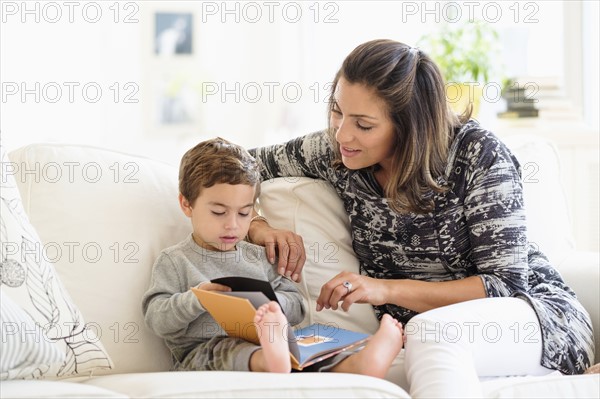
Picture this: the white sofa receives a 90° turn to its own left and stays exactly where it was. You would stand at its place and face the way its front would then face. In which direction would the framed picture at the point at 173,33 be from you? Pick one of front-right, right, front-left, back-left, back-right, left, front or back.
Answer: left

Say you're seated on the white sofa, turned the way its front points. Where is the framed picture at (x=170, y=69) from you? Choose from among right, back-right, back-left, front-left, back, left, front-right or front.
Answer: back

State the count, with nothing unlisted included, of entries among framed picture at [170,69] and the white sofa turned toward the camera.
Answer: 2

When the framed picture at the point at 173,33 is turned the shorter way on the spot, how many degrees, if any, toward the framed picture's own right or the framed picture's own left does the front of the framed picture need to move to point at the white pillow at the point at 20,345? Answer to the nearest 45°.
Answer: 0° — it already faces it

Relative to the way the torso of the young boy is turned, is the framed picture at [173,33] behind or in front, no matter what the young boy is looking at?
behind

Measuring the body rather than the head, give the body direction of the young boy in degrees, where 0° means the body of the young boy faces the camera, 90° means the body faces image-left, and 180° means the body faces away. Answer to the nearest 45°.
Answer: approximately 315°

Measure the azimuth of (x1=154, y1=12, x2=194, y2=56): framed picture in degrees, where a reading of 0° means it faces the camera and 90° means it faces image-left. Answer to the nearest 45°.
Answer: approximately 0°

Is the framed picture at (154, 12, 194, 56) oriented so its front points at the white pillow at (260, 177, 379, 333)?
yes
